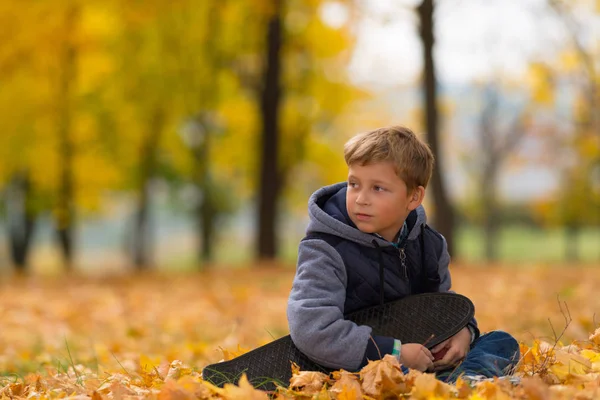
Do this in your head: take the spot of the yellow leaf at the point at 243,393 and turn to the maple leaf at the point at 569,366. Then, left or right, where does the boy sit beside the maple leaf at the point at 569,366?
left

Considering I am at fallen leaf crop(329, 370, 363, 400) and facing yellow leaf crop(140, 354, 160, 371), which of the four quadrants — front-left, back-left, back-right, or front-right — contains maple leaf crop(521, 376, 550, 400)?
back-right

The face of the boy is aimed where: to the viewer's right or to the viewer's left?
to the viewer's left

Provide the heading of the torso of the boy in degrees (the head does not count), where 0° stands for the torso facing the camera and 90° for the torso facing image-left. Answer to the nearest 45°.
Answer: approximately 315°

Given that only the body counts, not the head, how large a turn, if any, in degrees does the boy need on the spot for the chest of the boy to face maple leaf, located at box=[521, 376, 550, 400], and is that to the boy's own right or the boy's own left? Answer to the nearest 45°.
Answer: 0° — they already face it
